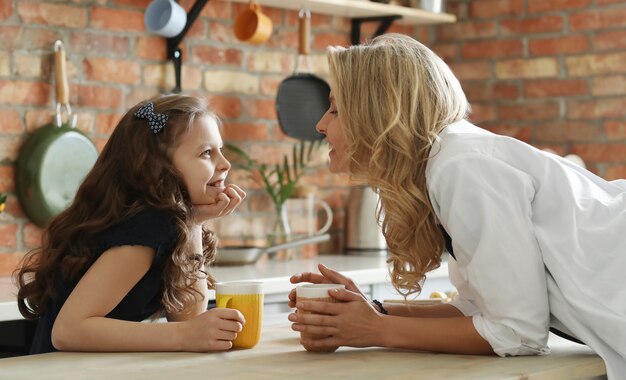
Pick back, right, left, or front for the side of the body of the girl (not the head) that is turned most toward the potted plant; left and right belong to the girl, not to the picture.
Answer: left

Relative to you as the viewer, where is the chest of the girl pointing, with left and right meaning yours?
facing to the right of the viewer

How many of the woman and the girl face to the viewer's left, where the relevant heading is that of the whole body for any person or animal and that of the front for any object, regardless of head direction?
1

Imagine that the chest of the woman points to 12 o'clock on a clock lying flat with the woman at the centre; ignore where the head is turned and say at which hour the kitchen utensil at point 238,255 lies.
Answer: The kitchen utensil is roughly at 2 o'clock from the woman.

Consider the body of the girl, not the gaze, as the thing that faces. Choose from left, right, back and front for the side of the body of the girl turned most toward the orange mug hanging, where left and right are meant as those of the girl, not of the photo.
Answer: left

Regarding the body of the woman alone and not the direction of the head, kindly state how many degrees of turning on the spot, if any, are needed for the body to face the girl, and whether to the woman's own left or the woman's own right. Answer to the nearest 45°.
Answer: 0° — they already face them

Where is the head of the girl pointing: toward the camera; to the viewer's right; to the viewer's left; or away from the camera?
to the viewer's right

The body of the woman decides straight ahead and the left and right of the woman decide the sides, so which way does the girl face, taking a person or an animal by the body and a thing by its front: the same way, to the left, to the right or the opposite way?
the opposite way

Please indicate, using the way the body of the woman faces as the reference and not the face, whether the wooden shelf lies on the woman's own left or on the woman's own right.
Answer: on the woman's own right

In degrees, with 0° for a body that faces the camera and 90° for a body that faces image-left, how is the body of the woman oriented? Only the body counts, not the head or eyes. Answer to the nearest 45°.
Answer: approximately 90°
